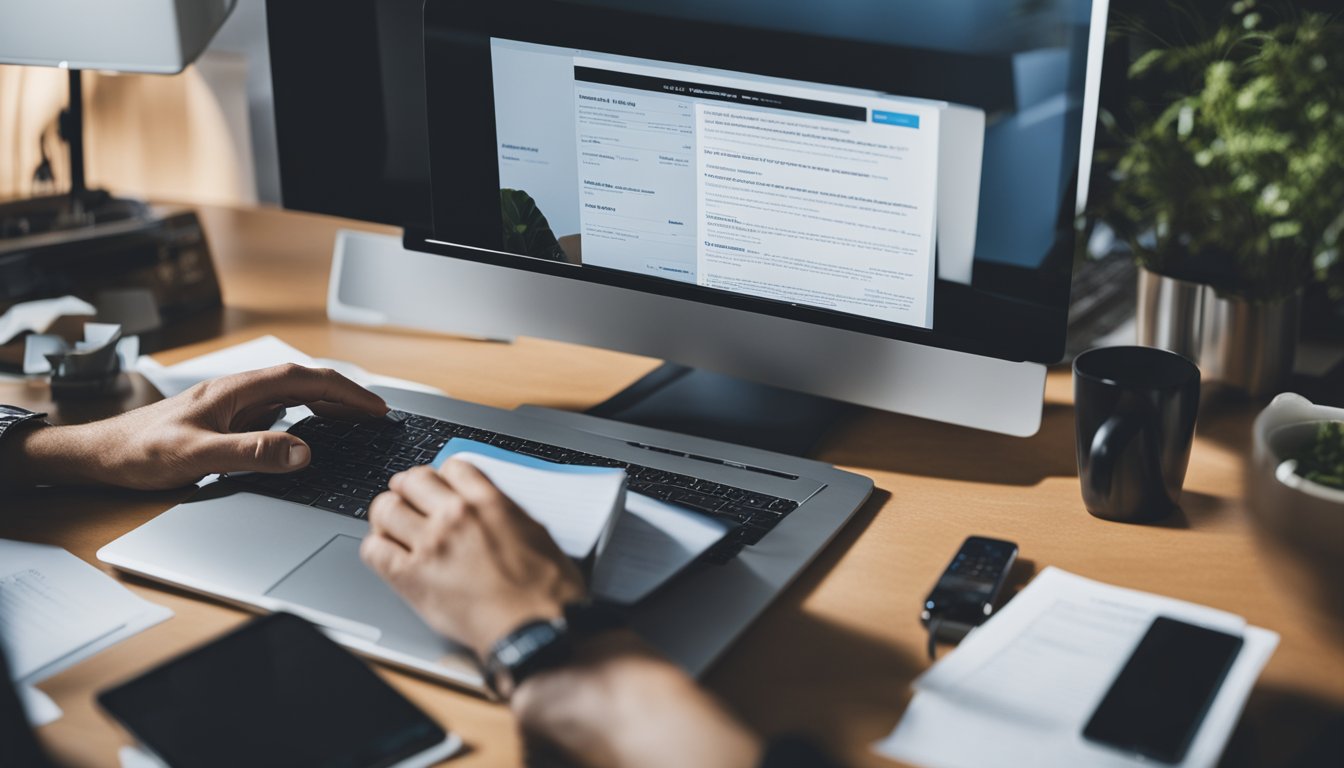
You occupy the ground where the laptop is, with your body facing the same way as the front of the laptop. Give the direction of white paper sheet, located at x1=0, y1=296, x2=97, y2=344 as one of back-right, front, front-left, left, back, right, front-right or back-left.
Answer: right

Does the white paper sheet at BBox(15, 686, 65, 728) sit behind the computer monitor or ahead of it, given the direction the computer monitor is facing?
ahead

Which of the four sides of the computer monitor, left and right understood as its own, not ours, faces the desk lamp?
right

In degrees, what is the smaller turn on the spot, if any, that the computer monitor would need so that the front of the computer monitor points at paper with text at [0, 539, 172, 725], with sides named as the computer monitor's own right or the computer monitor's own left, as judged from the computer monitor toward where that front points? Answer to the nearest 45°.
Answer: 0° — it already faces it

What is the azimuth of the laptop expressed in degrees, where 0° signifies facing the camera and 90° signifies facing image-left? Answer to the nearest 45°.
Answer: approximately 45°

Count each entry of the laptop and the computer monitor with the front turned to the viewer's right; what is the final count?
0

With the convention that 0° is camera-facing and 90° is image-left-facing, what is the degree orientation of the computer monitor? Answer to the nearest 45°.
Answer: approximately 45°
